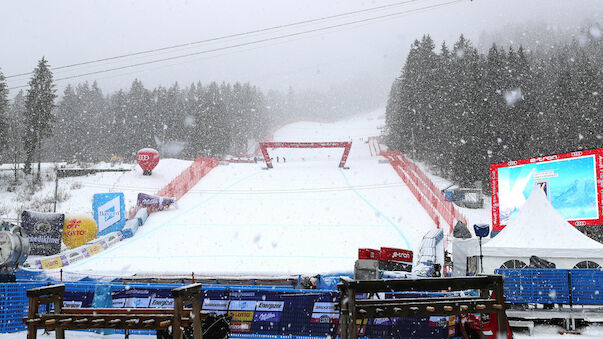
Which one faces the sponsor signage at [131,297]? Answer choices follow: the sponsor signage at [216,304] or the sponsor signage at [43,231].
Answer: the sponsor signage at [43,231]

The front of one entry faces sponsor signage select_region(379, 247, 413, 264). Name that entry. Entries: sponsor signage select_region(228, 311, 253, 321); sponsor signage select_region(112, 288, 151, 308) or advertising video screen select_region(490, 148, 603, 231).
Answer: the advertising video screen

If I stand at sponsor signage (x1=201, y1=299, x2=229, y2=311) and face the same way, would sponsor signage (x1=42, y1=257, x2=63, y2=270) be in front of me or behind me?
behind

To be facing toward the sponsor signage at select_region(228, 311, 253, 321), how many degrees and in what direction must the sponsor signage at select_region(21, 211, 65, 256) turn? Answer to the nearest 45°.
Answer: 0° — it already faces it

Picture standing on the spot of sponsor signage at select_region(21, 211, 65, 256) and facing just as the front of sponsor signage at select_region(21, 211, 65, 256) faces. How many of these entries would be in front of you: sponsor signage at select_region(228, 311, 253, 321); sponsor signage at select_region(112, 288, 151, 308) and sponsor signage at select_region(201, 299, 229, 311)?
3

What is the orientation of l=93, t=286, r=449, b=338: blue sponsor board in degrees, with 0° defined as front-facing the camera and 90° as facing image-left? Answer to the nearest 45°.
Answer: approximately 0°

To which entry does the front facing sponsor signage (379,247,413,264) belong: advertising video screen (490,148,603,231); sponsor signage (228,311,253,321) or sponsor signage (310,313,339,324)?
the advertising video screen

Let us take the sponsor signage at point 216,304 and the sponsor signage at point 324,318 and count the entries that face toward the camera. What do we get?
2
